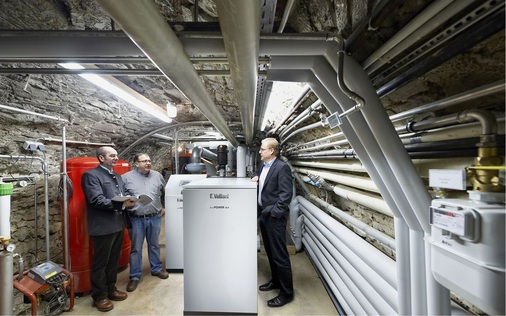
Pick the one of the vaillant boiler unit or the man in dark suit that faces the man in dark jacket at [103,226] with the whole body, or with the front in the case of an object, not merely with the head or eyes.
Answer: the man in dark suit

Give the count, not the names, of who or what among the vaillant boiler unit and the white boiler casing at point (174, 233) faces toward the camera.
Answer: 2

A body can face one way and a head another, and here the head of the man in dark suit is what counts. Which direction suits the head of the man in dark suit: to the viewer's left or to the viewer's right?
to the viewer's left

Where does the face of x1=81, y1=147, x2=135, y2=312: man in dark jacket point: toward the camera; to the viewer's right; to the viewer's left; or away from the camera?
to the viewer's right

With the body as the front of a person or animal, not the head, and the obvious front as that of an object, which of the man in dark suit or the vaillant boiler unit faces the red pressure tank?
the man in dark suit

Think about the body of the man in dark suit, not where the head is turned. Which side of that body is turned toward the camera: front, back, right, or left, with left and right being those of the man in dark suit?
left

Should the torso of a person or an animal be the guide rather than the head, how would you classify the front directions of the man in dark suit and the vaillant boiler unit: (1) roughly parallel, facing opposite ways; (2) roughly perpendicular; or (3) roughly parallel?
roughly perpendicular

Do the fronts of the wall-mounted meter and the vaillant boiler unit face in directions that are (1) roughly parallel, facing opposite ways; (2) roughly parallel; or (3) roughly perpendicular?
roughly perpendicular

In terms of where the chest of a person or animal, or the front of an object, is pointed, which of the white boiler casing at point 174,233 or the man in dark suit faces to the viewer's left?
the man in dark suit

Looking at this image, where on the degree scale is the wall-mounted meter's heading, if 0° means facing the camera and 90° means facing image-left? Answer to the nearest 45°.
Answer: approximately 45°
